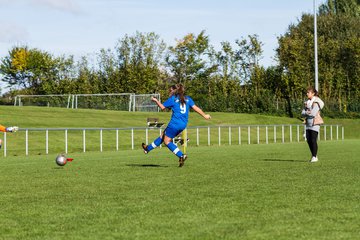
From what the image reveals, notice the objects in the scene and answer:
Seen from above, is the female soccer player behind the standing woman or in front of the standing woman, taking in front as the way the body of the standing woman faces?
in front

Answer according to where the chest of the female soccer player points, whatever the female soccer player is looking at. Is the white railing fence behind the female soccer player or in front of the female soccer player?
in front

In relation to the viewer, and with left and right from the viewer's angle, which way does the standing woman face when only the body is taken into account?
facing the viewer and to the left of the viewer

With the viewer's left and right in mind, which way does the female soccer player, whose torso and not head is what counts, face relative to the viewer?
facing away from the viewer and to the left of the viewer

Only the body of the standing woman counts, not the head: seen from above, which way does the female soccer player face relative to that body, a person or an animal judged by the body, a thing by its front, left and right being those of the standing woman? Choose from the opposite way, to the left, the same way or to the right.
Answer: to the right
